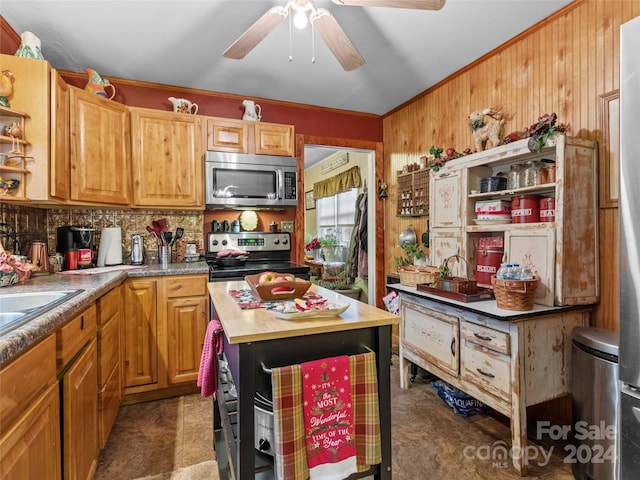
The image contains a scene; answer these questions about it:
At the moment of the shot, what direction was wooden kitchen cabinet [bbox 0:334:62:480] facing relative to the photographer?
facing to the right of the viewer

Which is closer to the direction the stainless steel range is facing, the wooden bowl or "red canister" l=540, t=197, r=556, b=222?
the wooden bowl

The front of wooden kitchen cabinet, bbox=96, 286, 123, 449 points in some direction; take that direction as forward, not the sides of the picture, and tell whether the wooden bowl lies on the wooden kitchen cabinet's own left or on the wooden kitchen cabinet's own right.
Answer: on the wooden kitchen cabinet's own right

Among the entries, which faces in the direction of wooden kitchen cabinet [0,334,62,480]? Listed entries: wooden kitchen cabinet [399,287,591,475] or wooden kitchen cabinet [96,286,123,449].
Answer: wooden kitchen cabinet [399,287,591,475]

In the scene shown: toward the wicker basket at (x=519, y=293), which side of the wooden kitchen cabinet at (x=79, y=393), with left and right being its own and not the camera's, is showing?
front

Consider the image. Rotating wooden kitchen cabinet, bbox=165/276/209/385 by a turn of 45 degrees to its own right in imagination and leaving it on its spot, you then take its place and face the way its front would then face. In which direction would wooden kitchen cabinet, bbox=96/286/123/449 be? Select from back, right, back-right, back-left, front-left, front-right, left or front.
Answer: front

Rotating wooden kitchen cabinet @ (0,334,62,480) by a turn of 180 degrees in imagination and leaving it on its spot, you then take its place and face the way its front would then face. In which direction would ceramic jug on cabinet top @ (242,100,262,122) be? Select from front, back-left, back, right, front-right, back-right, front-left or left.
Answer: back-right

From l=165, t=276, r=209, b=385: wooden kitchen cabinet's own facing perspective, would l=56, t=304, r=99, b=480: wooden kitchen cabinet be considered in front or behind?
in front

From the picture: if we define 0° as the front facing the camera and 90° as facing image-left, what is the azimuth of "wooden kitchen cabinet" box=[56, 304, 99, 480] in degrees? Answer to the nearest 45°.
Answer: approximately 315°

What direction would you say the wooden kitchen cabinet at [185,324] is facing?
toward the camera

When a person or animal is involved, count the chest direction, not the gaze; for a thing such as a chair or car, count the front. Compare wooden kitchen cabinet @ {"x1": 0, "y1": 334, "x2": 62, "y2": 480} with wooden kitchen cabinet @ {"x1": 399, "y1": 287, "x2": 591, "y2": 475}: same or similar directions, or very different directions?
very different directions

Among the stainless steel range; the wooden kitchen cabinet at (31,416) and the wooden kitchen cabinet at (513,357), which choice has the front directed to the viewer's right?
the wooden kitchen cabinet at (31,416)

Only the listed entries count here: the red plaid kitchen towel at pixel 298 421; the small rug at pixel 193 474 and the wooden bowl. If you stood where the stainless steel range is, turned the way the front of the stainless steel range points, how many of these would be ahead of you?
3

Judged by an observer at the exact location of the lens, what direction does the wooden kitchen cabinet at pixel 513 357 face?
facing the viewer and to the left of the viewer

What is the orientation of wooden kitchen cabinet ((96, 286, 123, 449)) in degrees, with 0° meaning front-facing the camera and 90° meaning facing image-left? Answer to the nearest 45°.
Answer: approximately 270°

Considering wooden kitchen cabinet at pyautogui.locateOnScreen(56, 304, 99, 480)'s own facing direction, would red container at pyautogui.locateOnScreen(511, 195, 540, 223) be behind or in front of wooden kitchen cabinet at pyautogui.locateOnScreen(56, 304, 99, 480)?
in front
